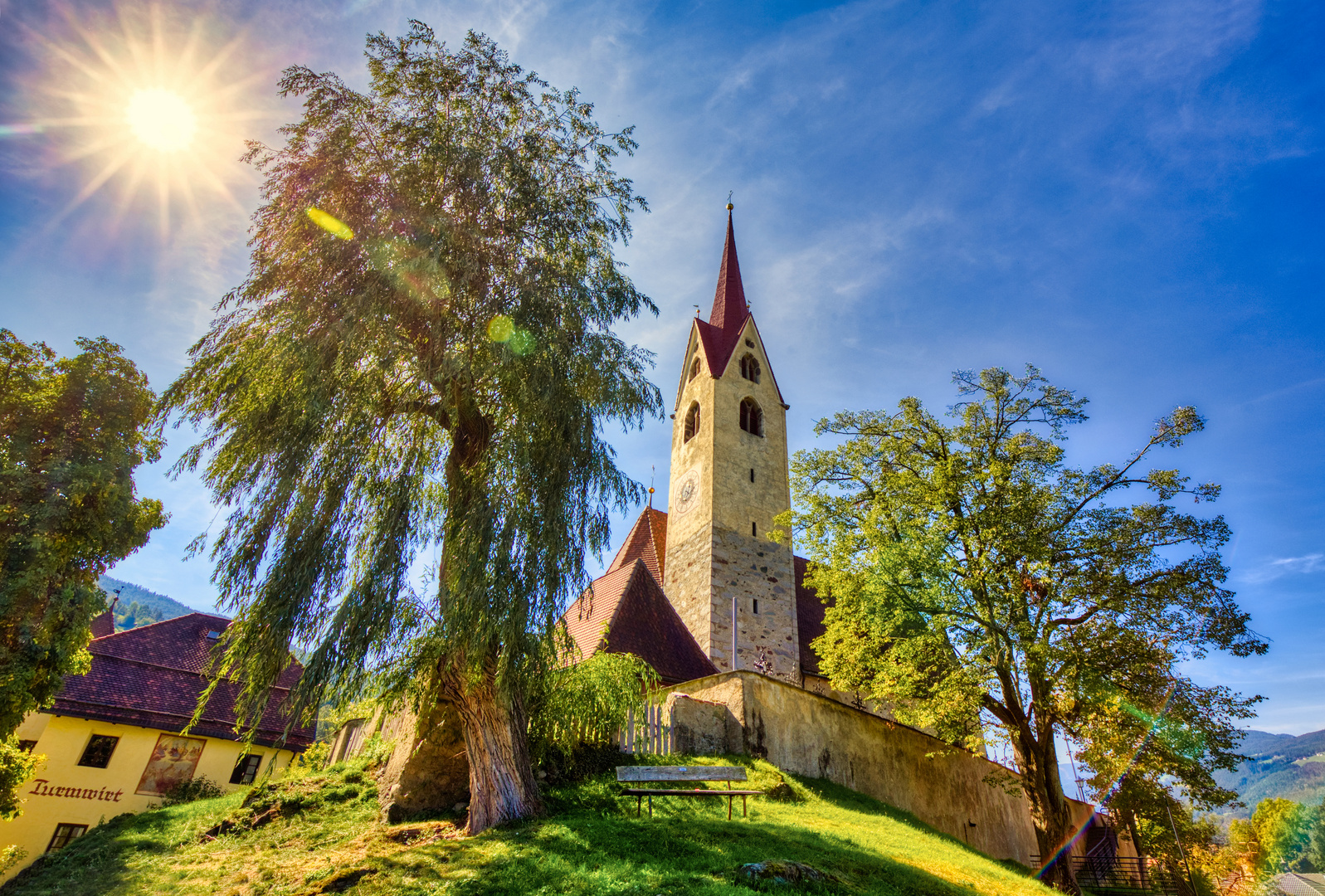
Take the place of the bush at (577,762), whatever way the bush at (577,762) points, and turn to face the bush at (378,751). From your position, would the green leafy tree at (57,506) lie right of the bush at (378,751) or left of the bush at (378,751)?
left

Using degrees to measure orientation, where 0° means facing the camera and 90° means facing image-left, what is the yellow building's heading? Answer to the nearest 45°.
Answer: approximately 315°

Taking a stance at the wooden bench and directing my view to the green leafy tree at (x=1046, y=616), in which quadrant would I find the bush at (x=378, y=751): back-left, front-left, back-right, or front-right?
back-left
